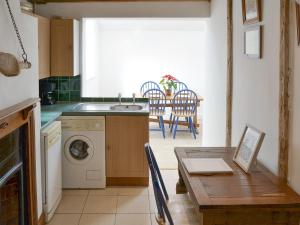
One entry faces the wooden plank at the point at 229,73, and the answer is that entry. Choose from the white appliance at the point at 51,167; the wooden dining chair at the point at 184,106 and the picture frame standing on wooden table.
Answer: the white appliance

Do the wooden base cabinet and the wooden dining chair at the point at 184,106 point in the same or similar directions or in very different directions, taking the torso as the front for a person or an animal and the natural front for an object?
very different directions

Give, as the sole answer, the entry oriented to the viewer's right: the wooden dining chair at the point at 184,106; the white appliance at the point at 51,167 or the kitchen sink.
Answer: the white appliance

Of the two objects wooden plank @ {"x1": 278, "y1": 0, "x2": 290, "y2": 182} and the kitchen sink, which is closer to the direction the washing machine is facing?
the wooden plank

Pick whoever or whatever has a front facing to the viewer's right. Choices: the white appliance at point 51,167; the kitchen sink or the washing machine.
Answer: the white appliance

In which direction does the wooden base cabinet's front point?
toward the camera

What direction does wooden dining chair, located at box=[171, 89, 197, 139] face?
away from the camera

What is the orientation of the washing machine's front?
toward the camera

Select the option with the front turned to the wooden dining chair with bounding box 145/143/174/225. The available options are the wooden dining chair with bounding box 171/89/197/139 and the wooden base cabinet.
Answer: the wooden base cabinet

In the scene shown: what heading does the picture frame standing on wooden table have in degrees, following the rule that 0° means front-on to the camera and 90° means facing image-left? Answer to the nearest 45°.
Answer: approximately 45°

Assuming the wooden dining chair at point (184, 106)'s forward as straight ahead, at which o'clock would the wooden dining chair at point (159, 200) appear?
the wooden dining chair at point (159, 200) is roughly at 6 o'clock from the wooden dining chair at point (184, 106).

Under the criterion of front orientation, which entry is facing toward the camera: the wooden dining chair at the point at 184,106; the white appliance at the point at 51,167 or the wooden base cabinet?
the wooden base cabinet

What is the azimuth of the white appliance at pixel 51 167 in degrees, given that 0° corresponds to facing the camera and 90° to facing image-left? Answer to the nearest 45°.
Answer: approximately 270°

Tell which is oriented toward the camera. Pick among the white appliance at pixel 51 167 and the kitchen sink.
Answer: the kitchen sink

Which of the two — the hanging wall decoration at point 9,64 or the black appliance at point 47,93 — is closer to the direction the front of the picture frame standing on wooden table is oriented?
the hanging wall decoration

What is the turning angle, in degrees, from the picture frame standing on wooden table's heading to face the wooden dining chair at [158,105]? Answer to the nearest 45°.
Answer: approximately 135° to its right

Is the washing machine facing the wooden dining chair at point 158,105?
no
